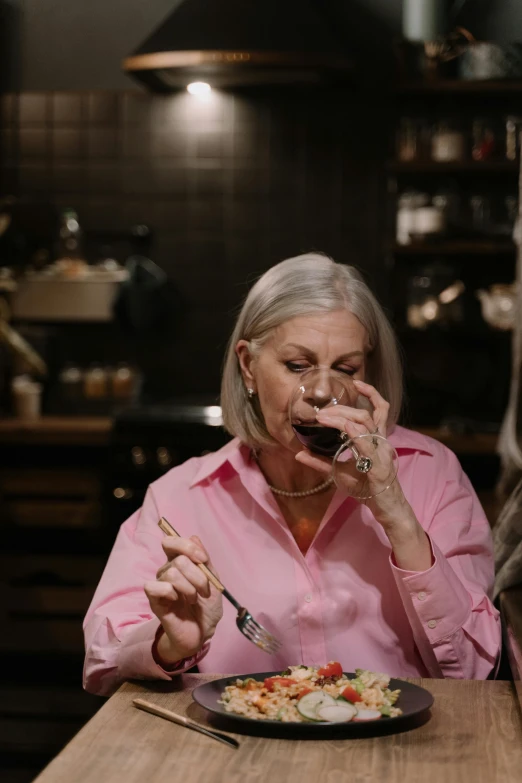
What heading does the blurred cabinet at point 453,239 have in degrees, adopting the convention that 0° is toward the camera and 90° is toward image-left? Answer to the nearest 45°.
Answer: approximately 0°

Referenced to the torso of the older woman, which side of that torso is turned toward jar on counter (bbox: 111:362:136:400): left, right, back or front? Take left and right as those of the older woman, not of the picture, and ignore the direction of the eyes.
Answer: back

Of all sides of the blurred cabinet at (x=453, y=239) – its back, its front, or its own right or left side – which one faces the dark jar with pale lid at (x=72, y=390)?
right

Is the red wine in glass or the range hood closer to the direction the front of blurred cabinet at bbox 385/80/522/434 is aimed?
the red wine in glass

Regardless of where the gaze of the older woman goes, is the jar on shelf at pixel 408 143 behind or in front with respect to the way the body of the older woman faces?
behind

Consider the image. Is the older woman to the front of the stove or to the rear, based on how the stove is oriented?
to the front

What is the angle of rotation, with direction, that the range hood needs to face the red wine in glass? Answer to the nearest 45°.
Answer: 0° — it already faces it

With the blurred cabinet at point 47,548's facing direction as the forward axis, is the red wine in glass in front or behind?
in front
